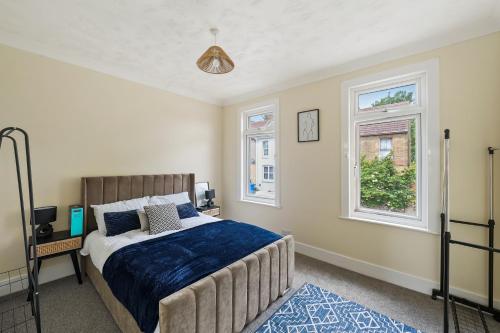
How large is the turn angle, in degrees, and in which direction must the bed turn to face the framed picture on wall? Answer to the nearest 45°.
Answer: approximately 90° to its left

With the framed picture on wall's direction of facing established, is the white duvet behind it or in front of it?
in front

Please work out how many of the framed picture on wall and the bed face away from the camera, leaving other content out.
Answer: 0

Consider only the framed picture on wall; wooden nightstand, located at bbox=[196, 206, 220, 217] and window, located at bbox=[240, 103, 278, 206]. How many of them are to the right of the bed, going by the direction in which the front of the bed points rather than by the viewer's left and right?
0

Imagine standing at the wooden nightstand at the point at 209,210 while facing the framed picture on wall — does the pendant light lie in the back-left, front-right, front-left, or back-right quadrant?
front-right

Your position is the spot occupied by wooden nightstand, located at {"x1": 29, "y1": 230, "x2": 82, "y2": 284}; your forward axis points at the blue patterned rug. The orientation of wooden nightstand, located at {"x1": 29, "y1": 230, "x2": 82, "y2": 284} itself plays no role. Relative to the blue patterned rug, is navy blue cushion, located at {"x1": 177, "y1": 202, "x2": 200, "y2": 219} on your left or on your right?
left

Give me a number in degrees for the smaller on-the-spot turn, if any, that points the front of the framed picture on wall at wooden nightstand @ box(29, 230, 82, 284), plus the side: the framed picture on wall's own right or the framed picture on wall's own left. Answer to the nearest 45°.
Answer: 0° — it already faces it

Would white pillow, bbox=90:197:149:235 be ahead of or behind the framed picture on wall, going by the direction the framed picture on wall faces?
ahead

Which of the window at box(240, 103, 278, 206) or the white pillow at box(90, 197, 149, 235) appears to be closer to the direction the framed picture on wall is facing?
the white pillow

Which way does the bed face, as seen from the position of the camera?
facing the viewer and to the right of the viewer

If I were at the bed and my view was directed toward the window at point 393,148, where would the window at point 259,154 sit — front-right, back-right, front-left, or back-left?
front-left

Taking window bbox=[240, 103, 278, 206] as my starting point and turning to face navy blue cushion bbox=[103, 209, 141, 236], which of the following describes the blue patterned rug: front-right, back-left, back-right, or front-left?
front-left

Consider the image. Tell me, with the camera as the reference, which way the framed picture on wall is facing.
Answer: facing the viewer and to the left of the viewer

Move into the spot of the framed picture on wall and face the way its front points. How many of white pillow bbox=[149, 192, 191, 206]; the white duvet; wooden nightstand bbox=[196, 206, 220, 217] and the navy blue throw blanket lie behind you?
0
